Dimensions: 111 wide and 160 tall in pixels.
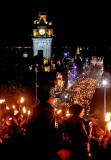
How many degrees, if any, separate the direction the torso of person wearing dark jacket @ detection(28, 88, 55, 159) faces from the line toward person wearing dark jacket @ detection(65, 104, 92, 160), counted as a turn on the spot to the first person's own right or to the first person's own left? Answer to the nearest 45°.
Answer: approximately 90° to the first person's own right

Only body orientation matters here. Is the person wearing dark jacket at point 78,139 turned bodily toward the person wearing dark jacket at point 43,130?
no

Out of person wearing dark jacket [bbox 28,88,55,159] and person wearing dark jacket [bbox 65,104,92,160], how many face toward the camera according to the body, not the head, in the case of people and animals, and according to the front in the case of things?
0

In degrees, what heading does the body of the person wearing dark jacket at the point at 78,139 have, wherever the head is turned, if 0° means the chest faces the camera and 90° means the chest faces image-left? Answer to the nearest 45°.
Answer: approximately 225°

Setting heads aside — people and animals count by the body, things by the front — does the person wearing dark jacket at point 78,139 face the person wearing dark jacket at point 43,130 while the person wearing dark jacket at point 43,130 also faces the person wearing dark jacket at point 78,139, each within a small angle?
no

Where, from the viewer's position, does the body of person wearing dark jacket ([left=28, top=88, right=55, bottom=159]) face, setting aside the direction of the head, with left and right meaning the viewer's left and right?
facing away from the viewer
